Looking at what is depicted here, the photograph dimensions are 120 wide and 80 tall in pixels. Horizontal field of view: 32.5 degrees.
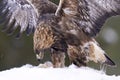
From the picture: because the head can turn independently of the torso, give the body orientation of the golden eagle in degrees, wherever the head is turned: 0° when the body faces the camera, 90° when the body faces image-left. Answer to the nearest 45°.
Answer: approximately 45°
